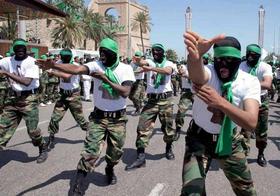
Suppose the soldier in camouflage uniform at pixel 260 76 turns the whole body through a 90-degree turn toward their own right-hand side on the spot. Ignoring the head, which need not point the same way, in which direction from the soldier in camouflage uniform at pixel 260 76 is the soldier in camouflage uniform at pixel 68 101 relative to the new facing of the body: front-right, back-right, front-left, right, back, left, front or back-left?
front-left

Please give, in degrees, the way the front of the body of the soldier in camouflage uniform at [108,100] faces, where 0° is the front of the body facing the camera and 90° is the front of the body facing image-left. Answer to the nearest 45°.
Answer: approximately 45°

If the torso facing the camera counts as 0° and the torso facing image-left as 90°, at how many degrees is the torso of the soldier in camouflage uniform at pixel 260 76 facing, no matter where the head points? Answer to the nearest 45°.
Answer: approximately 45°

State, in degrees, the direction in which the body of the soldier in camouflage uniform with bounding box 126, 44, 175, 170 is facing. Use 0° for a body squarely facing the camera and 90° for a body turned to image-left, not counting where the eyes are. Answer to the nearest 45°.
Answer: approximately 0°

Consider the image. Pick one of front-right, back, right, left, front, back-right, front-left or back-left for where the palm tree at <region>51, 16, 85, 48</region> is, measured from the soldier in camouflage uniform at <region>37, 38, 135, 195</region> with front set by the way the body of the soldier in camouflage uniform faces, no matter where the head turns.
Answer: back-right

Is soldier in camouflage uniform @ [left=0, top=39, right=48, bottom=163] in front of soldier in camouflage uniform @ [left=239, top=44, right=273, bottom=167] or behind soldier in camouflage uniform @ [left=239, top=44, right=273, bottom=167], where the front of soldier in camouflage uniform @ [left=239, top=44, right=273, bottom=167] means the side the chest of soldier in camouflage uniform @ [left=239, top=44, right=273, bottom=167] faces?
in front

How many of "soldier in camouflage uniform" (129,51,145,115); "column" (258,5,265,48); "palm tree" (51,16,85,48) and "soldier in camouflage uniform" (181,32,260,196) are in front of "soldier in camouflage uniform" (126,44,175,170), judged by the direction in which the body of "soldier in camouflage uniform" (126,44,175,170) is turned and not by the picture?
1

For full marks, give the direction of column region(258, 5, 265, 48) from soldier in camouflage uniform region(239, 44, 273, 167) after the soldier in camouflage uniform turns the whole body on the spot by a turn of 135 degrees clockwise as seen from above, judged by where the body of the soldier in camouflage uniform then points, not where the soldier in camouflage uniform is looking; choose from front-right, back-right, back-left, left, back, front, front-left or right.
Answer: front

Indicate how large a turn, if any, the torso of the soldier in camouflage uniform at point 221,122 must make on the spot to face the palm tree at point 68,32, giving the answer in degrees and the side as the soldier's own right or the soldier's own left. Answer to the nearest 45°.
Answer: approximately 135° to the soldier's own right

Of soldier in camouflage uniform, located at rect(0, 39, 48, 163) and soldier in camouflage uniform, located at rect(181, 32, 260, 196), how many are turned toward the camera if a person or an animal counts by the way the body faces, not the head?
2

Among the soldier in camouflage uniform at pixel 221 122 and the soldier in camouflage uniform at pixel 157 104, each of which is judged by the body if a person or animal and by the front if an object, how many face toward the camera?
2
